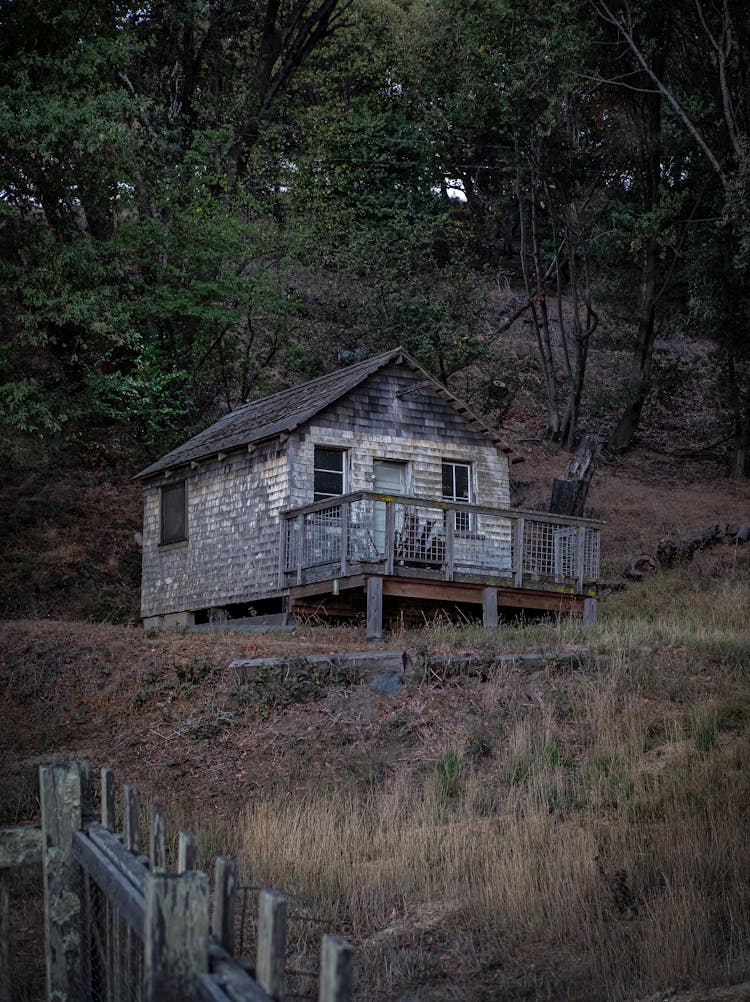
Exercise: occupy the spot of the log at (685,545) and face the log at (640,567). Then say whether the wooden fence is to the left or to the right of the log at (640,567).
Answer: left

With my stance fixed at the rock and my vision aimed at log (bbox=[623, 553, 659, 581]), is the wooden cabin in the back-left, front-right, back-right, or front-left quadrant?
front-left

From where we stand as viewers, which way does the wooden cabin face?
facing the viewer and to the right of the viewer

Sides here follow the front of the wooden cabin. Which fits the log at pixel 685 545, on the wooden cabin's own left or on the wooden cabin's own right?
on the wooden cabin's own left

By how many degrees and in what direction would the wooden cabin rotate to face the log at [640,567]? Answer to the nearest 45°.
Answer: approximately 90° to its left

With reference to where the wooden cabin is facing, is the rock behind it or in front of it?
in front

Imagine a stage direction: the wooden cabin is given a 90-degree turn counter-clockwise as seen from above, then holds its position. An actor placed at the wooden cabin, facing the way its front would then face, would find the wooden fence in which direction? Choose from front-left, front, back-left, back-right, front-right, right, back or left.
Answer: back-right

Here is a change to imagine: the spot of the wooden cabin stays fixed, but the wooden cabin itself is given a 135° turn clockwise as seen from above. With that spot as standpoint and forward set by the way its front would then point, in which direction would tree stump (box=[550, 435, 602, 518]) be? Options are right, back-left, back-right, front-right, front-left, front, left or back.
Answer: back-right

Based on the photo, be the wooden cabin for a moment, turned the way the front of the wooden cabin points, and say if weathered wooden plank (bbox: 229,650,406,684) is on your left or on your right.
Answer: on your right

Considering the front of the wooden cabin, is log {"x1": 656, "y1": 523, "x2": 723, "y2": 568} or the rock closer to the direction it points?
the rock

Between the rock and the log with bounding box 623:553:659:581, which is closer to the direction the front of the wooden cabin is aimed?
the rock
